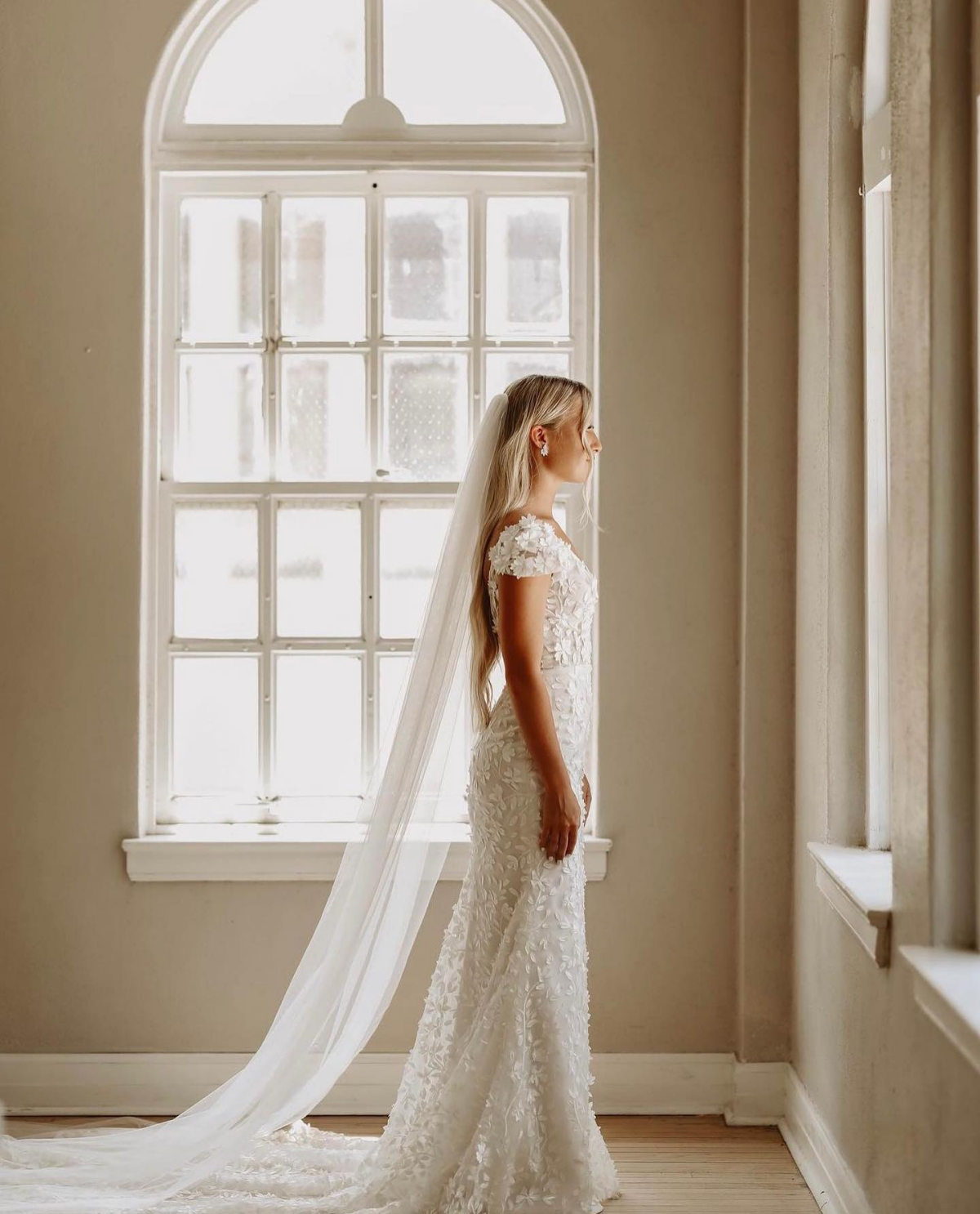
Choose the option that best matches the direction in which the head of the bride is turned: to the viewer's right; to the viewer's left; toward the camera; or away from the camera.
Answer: to the viewer's right

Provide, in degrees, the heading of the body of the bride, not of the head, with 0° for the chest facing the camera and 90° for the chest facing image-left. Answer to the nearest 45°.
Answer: approximately 270°
